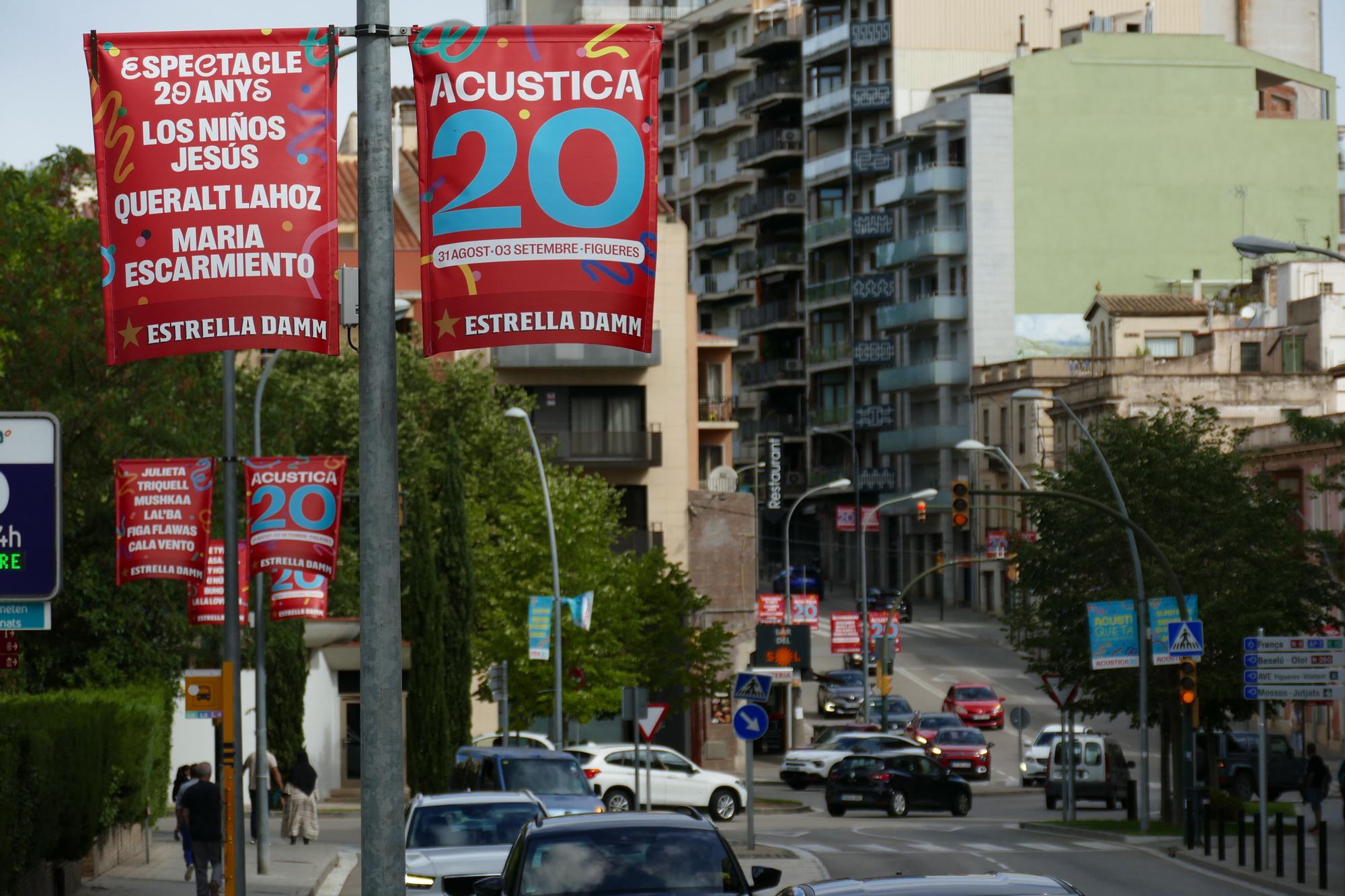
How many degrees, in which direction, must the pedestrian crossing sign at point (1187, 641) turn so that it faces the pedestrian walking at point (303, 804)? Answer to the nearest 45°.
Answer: approximately 90° to its right

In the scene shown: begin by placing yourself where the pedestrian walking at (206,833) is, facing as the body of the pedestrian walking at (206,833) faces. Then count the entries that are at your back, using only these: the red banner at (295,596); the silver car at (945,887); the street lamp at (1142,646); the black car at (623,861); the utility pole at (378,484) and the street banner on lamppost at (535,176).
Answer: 4

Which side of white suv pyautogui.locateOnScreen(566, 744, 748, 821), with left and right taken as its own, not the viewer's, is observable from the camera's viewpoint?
right

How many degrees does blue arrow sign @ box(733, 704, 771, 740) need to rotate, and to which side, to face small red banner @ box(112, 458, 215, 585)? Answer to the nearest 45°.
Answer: approximately 45° to its right

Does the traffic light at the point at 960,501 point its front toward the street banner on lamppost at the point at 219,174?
yes

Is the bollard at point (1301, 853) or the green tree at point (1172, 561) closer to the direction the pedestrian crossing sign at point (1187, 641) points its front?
the bollard

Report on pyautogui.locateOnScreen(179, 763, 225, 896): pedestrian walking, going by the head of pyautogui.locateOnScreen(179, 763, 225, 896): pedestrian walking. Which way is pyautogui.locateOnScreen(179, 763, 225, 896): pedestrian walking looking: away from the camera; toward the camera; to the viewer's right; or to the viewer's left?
away from the camera

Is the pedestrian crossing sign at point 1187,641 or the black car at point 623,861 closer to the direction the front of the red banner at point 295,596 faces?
the black car

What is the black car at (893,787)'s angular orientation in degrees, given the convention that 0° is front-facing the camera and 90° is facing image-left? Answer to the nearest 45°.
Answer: approximately 225°
